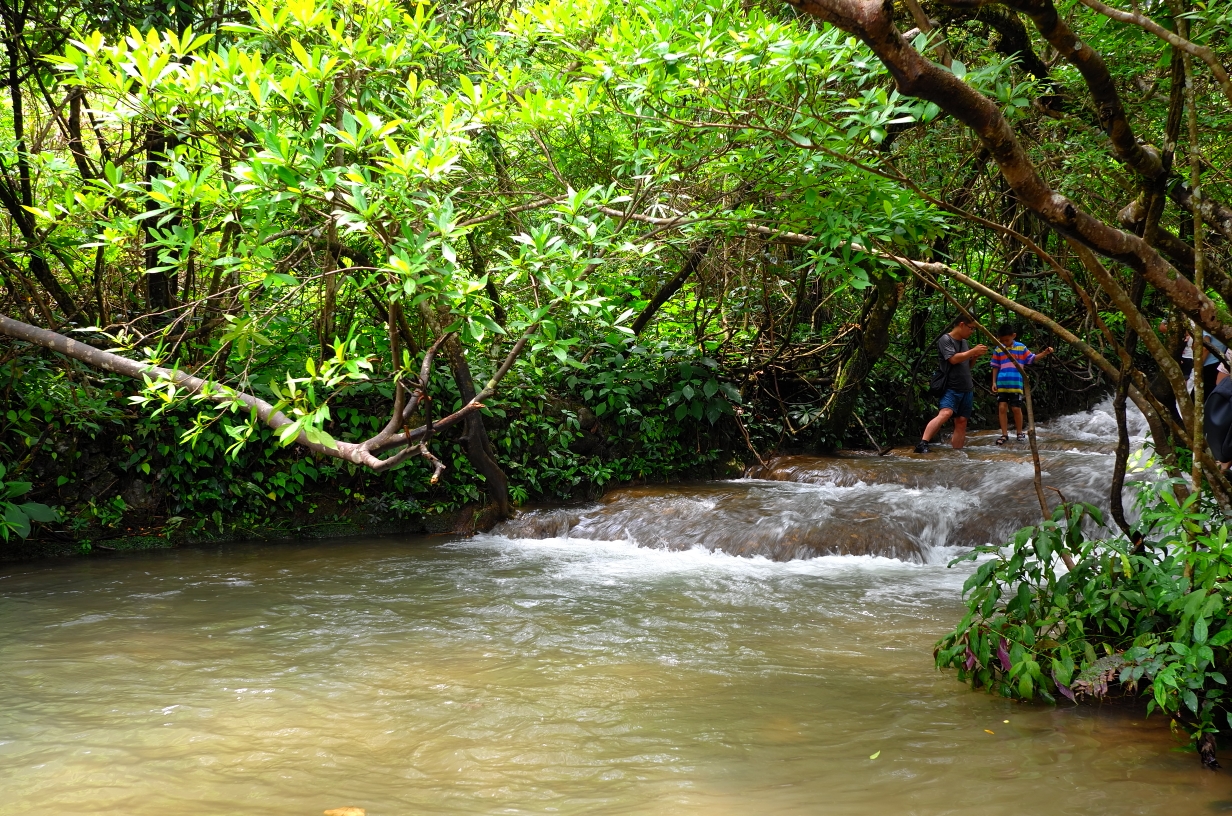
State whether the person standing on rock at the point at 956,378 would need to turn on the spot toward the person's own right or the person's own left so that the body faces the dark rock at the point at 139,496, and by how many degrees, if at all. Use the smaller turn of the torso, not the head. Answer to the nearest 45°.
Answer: approximately 135° to the person's own right

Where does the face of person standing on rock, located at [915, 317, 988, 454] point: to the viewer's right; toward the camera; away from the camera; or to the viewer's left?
to the viewer's right

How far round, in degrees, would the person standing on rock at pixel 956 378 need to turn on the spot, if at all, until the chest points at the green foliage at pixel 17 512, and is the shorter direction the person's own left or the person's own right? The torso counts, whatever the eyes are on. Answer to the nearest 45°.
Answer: approximately 135° to the person's own right

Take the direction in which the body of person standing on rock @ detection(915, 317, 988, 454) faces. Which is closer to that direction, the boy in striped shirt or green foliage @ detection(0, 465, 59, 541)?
the boy in striped shirt

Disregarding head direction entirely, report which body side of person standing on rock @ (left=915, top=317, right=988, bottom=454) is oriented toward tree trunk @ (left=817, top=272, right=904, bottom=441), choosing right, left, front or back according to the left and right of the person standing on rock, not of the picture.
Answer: back

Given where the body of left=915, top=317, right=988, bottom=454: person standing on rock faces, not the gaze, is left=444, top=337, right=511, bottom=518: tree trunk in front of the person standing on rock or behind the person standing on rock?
behind

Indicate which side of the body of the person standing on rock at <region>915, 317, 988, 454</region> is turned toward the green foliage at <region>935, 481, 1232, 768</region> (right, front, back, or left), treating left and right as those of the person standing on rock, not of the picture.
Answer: right

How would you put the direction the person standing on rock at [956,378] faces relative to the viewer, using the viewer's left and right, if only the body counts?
facing to the right of the viewer
